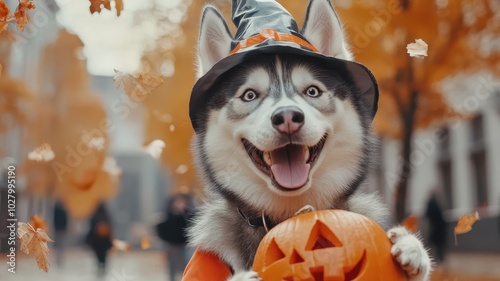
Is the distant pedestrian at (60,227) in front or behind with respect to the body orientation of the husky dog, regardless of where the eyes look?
behind

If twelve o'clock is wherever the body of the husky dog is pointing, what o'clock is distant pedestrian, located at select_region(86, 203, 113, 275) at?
The distant pedestrian is roughly at 5 o'clock from the husky dog.

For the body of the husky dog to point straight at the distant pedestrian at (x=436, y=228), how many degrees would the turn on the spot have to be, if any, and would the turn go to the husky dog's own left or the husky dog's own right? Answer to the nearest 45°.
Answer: approximately 180°

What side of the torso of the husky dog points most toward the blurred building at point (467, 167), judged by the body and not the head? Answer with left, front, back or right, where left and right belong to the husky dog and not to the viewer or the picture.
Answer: back

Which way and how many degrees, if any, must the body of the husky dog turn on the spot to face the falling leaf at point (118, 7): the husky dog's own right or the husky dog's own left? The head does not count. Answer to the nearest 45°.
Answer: approximately 135° to the husky dog's own right

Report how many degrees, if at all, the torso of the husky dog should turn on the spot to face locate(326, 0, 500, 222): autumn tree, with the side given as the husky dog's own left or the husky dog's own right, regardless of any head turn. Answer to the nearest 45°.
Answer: approximately 180°

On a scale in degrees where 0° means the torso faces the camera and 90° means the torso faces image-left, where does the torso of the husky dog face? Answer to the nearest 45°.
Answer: approximately 0°
